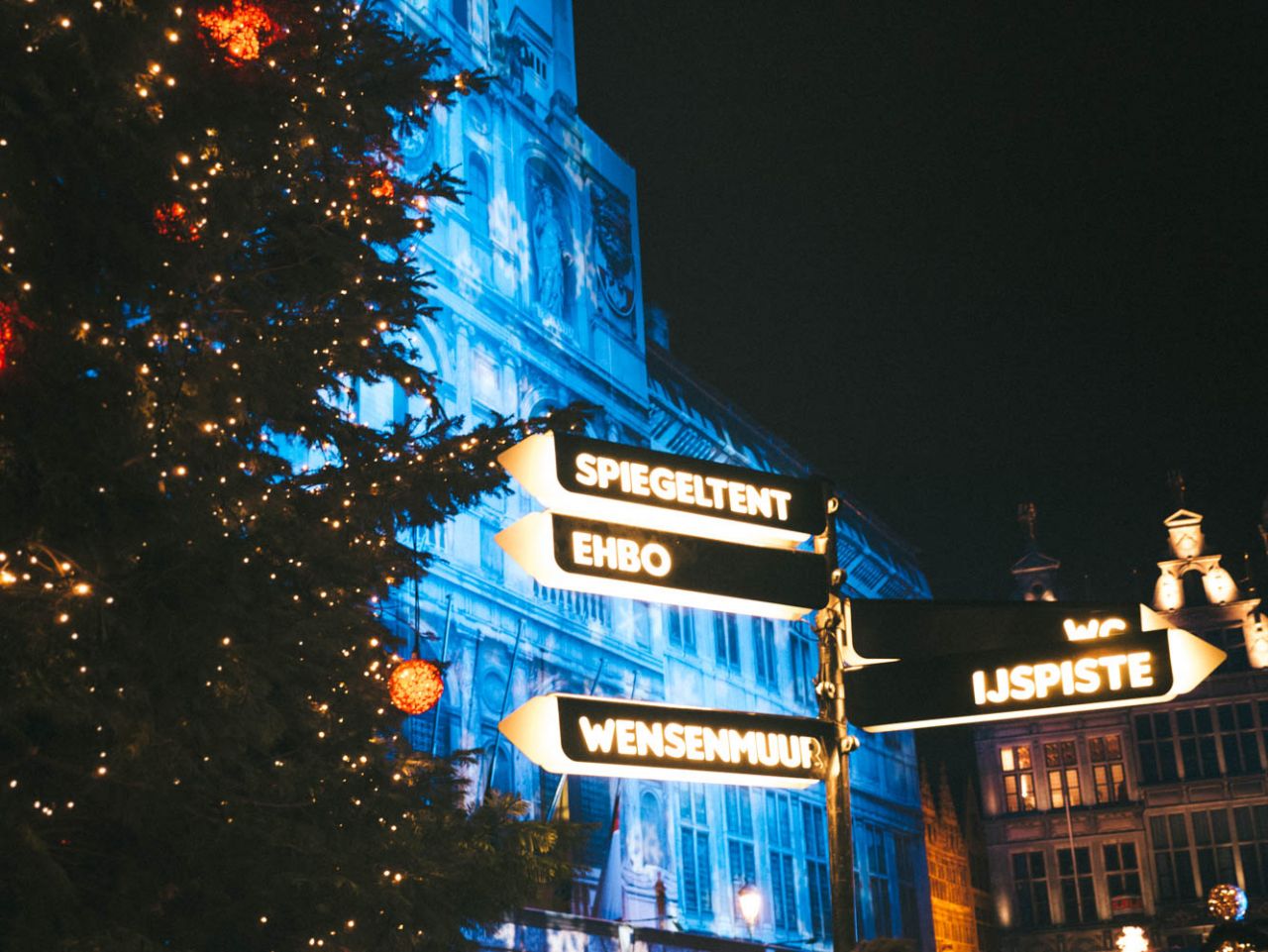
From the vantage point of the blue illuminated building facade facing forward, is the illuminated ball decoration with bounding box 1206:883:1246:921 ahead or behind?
ahead

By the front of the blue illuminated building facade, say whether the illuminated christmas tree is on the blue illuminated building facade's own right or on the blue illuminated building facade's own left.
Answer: on the blue illuminated building facade's own right

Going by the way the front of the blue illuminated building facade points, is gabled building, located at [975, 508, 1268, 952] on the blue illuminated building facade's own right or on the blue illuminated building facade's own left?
on the blue illuminated building facade's own left
